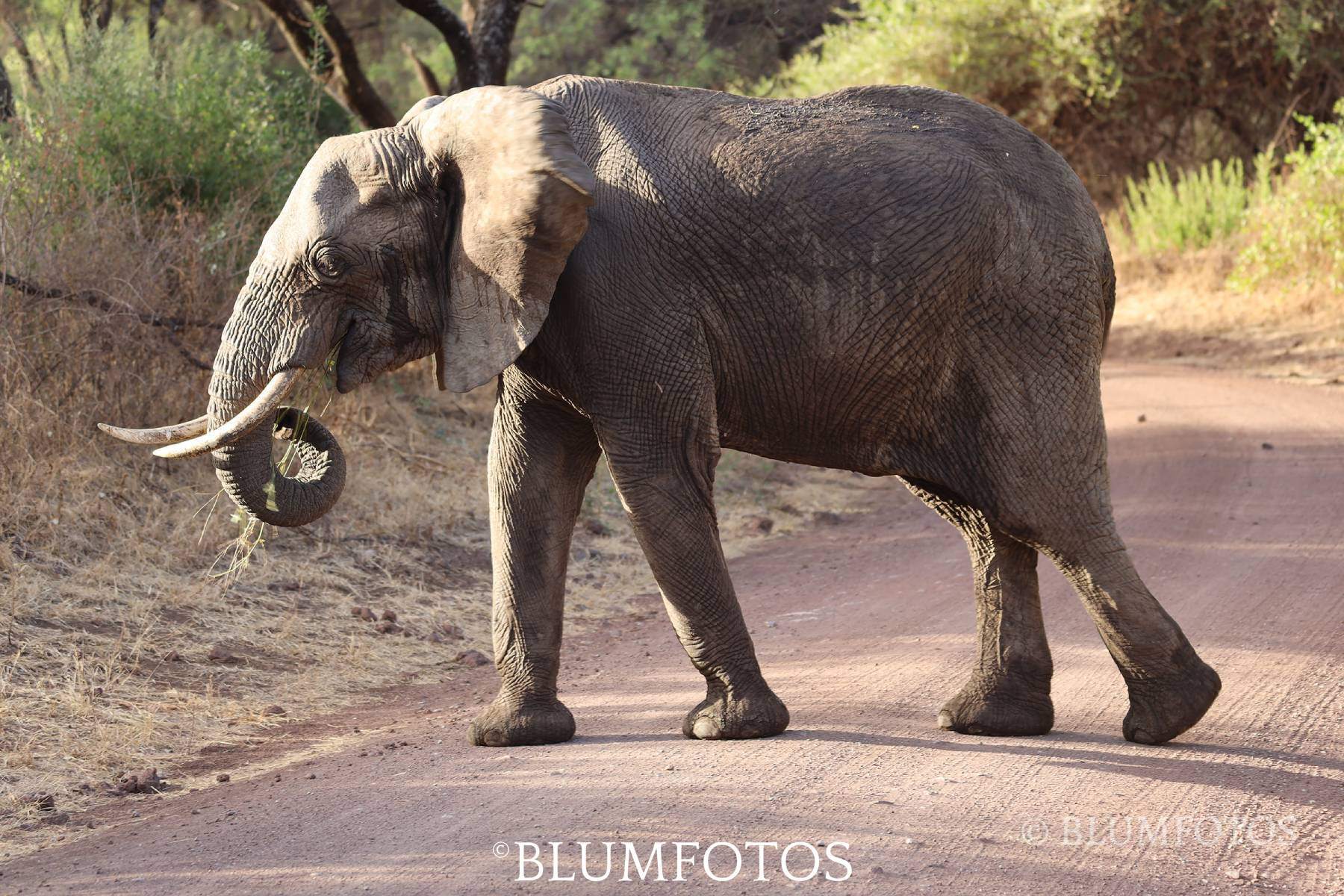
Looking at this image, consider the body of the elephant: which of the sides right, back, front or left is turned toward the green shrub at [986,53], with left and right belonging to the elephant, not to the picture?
right

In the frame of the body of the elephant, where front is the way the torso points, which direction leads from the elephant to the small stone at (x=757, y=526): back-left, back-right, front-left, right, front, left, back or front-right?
right

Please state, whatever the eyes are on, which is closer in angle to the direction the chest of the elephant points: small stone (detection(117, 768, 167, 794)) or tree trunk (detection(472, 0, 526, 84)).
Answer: the small stone

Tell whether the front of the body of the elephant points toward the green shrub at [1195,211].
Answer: no

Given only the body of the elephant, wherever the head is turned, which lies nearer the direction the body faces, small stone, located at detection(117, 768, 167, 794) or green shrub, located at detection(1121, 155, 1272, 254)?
the small stone

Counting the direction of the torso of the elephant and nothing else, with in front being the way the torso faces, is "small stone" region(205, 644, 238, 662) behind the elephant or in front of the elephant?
in front

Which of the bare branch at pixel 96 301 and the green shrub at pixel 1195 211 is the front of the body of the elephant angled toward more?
the bare branch

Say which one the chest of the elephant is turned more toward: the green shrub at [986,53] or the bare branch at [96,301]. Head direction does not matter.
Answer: the bare branch

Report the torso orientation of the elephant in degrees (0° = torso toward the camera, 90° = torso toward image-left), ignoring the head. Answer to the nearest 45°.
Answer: approximately 90°

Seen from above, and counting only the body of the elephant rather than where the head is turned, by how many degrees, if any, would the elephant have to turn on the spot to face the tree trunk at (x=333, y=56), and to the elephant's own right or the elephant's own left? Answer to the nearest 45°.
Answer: approximately 90° to the elephant's own right

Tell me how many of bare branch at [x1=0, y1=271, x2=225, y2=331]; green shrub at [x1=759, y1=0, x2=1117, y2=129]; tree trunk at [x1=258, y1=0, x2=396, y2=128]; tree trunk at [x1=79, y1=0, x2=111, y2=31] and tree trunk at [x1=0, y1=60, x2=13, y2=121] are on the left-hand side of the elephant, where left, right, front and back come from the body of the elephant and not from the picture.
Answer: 0

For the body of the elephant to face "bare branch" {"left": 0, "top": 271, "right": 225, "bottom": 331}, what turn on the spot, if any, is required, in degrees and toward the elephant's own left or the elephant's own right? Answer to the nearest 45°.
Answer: approximately 45° to the elephant's own right

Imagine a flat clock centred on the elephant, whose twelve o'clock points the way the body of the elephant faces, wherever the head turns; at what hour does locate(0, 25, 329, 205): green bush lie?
The green bush is roughly at 2 o'clock from the elephant.
